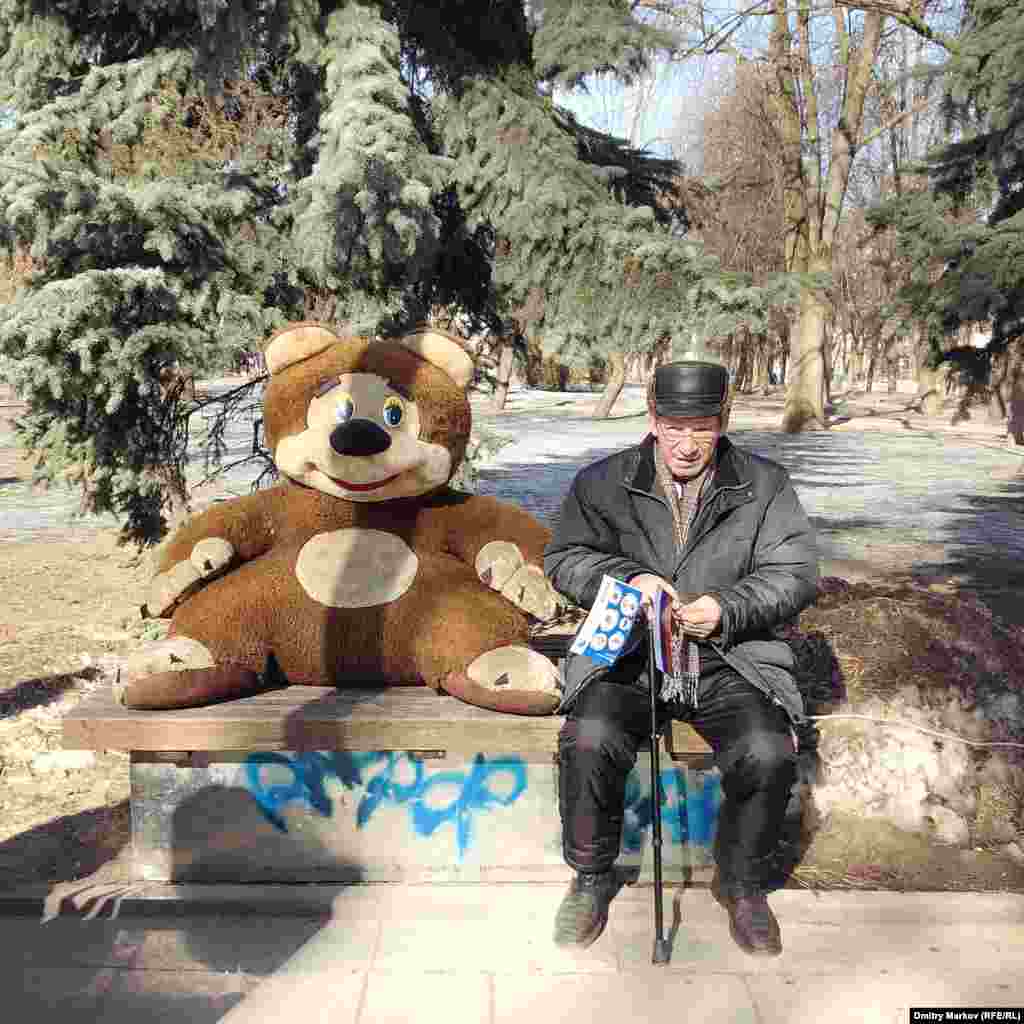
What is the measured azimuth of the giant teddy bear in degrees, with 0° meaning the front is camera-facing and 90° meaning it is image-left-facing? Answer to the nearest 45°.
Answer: approximately 0°

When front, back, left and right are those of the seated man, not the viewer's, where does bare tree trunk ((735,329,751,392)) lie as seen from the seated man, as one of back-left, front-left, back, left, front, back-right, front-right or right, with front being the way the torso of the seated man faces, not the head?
back

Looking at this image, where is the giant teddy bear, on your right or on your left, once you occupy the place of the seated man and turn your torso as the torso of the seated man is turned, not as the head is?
on your right

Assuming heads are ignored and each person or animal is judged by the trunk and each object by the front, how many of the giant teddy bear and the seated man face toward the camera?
2

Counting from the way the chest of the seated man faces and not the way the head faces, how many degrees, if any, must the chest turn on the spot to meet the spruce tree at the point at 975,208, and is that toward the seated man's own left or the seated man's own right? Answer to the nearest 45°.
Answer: approximately 135° to the seated man's own left

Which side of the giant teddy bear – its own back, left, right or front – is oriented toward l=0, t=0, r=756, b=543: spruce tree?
back

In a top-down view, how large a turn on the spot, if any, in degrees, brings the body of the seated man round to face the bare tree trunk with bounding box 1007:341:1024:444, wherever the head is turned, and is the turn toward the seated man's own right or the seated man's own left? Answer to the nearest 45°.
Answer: approximately 135° to the seated man's own left

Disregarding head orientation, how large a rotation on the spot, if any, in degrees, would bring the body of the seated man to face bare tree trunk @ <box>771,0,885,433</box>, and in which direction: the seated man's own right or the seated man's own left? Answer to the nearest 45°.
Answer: approximately 180°

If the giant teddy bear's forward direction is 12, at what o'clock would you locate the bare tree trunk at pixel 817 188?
The bare tree trunk is roughly at 7 o'clock from the giant teddy bear.

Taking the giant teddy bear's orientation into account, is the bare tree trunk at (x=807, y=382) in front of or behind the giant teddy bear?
behind

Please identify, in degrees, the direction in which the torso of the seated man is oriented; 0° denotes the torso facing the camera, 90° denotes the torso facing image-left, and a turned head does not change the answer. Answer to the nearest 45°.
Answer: approximately 0°

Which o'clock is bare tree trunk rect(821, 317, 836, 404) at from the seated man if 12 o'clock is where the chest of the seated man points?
The bare tree trunk is roughly at 6 o'clock from the seated man.

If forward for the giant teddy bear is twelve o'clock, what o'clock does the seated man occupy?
The seated man is roughly at 10 o'clock from the giant teddy bear.
